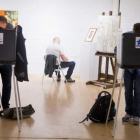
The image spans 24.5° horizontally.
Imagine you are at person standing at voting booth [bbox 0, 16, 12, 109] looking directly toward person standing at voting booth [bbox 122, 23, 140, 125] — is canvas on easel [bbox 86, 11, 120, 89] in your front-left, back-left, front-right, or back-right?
front-left

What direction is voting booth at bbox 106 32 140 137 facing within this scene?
away from the camera

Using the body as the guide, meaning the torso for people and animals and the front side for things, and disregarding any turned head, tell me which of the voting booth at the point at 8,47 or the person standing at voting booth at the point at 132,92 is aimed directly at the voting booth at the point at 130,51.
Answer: the person standing at voting booth

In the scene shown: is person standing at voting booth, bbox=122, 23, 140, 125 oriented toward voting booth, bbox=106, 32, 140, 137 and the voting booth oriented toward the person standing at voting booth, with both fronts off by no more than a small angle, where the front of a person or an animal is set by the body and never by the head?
yes

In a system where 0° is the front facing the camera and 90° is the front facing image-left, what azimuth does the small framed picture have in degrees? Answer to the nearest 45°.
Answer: approximately 0°

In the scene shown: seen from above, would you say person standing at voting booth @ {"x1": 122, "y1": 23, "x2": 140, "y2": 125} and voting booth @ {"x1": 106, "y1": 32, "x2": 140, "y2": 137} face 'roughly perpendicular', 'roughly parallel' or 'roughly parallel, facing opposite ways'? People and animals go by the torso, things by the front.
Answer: roughly parallel, facing opposite ways

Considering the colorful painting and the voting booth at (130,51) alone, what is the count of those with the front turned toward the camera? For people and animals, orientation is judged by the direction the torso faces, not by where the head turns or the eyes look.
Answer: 1

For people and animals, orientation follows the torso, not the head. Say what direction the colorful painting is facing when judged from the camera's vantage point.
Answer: facing the viewer

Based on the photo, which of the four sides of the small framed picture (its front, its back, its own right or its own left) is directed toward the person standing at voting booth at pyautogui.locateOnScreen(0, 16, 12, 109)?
front

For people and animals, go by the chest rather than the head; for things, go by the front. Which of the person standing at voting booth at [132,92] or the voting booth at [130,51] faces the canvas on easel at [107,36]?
the voting booth

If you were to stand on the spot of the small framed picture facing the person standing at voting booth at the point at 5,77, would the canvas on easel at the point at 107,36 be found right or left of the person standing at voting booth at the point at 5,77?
left

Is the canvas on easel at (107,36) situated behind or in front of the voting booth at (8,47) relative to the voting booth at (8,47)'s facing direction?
in front

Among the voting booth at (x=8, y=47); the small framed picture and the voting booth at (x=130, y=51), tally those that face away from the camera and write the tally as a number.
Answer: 2

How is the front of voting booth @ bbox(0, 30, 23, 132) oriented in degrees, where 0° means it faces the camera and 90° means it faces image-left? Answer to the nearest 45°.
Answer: approximately 180°
